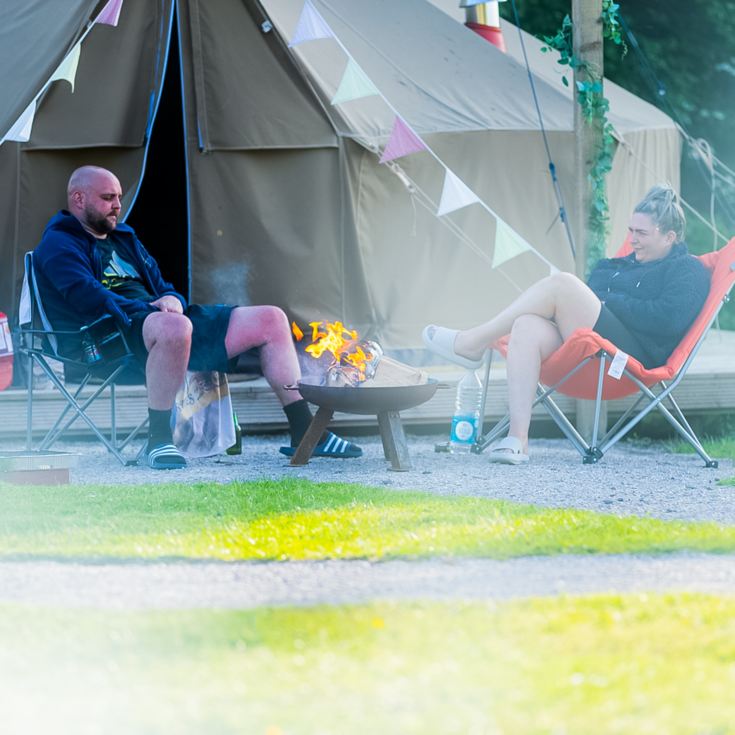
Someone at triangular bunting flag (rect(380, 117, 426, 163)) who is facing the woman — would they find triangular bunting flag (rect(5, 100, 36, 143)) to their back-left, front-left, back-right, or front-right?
back-right

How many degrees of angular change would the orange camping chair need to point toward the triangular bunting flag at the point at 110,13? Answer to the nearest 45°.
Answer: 0° — it already faces it

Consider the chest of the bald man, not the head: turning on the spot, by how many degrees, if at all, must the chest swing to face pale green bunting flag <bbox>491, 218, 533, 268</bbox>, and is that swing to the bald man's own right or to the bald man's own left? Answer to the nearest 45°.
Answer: approximately 90° to the bald man's own left

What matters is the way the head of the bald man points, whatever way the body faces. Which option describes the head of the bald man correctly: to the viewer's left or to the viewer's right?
to the viewer's right

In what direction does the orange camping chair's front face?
to the viewer's left

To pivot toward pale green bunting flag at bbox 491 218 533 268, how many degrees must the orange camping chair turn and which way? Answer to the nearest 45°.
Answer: approximately 45° to its right

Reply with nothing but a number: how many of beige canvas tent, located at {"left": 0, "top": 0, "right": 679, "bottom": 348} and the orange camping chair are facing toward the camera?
1

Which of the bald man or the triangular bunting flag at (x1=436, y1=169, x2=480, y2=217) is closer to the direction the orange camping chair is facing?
the bald man

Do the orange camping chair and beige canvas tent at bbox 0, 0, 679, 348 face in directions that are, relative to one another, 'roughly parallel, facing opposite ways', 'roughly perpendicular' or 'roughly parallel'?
roughly perpendicular

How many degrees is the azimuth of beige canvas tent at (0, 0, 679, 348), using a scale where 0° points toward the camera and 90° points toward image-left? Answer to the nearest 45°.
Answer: approximately 0°

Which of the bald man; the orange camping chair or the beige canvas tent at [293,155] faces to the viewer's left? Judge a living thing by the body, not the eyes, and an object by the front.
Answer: the orange camping chair
